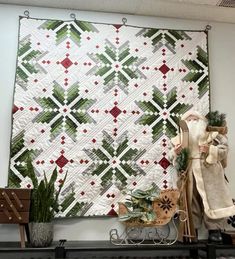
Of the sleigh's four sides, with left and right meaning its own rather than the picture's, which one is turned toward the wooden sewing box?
front

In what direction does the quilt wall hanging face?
toward the camera

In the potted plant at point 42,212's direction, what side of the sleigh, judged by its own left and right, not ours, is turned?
back

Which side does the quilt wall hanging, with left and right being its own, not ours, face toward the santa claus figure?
left

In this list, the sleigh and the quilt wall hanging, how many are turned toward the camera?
1

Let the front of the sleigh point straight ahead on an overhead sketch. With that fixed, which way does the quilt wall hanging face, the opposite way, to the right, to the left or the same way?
to the left
